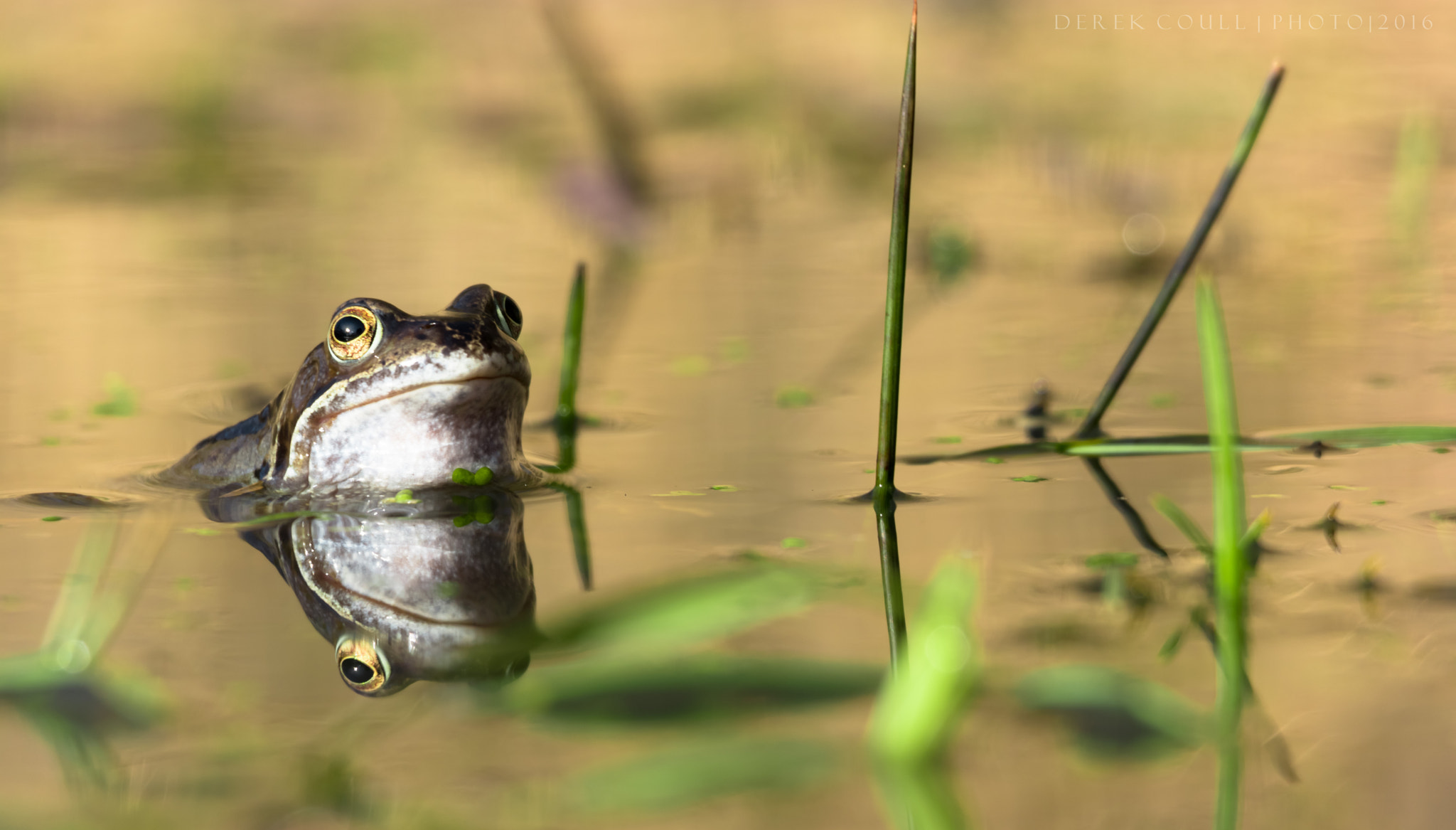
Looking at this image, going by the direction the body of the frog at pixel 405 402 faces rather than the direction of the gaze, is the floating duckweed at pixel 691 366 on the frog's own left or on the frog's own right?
on the frog's own left

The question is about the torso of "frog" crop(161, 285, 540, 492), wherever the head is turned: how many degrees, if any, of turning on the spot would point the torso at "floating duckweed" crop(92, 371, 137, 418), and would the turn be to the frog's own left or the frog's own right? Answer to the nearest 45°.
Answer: approximately 180°

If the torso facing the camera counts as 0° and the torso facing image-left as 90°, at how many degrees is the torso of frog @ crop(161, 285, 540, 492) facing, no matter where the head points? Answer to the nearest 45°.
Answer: approximately 315°

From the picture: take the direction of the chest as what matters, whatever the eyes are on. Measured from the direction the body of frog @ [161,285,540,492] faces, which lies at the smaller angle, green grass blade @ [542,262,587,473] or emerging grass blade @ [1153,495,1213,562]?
the emerging grass blade

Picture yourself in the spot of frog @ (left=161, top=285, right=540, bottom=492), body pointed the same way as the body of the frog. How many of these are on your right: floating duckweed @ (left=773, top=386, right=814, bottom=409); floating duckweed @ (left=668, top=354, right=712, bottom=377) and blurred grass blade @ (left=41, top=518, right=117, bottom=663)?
1

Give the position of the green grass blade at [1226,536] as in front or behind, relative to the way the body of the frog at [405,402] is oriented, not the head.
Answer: in front

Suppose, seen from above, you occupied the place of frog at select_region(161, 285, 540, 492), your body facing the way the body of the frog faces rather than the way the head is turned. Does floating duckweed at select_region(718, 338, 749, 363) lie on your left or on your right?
on your left

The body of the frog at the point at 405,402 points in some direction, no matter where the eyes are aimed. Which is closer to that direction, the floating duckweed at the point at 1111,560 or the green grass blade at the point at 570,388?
the floating duckweed

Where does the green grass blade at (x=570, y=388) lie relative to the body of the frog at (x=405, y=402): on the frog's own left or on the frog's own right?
on the frog's own left

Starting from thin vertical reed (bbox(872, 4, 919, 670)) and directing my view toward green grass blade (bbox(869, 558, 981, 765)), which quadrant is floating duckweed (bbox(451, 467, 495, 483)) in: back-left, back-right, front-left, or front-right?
back-right
